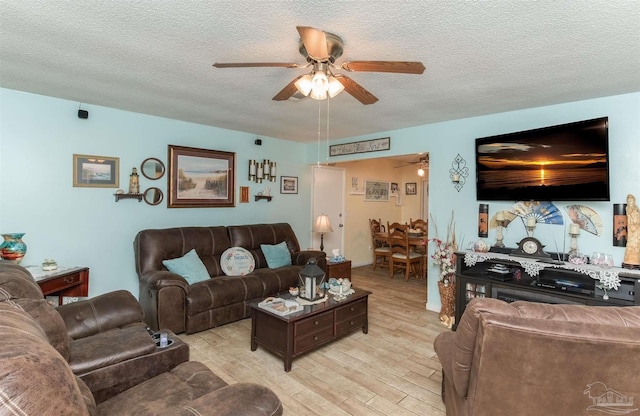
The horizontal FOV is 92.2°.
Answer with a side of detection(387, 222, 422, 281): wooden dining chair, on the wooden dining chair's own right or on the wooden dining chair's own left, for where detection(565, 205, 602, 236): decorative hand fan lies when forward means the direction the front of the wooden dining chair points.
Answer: on the wooden dining chair's own right

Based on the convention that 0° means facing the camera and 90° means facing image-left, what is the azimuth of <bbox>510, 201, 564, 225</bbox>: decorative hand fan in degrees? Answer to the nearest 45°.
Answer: approximately 0°

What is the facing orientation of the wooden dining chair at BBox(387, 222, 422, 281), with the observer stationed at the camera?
facing away from the viewer and to the right of the viewer

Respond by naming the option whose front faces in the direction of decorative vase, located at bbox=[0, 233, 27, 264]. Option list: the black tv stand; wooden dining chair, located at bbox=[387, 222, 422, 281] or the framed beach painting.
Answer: the black tv stand

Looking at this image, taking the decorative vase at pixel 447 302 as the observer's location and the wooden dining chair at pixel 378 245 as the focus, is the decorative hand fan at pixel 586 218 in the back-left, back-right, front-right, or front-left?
back-right

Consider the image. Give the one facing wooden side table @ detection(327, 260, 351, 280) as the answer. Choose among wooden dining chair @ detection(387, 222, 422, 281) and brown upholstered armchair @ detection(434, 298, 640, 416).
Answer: the brown upholstered armchair

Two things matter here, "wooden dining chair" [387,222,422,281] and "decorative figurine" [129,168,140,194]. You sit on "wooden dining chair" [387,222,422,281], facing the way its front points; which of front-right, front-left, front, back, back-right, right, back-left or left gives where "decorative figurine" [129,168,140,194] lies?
back

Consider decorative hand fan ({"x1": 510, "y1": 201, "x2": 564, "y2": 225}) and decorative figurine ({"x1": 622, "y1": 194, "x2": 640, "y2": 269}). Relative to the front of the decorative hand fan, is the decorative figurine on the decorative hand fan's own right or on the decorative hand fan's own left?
on the decorative hand fan's own left

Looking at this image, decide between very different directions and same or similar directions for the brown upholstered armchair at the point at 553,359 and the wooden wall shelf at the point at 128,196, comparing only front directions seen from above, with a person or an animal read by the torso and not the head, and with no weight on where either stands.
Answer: very different directions

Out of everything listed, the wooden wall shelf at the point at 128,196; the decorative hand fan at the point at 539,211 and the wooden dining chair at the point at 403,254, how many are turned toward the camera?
2
